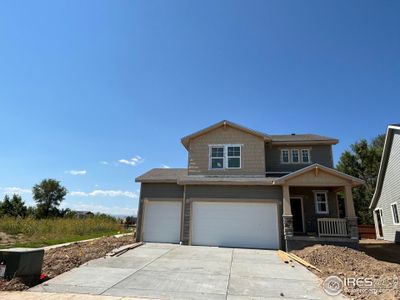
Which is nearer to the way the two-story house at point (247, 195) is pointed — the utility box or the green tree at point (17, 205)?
the utility box

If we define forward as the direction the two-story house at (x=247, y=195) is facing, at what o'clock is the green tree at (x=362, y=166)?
The green tree is roughly at 7 o'clock from the two-story house.

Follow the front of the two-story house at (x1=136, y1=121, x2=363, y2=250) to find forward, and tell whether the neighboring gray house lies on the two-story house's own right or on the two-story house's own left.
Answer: on the two-story house's own left

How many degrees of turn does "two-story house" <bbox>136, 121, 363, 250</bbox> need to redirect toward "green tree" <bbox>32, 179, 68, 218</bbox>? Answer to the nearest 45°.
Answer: approximately 135° to its right

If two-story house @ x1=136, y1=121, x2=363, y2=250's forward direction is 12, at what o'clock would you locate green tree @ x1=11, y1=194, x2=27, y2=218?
The green tree is roughly at 4 o'clock from the two-story house.

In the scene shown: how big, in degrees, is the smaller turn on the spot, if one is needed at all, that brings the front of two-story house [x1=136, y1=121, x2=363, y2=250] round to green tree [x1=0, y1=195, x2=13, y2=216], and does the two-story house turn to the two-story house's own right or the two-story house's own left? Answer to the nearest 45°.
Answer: approximately 135° to the two-story house's own right

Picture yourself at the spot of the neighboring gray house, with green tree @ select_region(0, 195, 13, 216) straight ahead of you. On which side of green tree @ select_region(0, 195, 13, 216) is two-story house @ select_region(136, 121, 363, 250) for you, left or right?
left

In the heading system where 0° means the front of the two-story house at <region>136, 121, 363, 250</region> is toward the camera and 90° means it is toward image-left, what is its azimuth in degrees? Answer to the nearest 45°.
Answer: approximately 0°

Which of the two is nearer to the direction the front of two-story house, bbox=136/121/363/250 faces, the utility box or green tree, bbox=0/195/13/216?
the utility box
